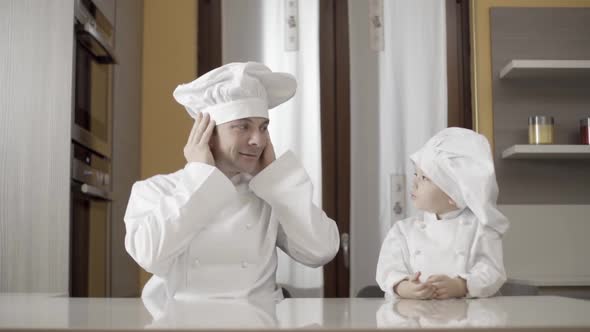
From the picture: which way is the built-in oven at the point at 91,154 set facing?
to the viewer's right

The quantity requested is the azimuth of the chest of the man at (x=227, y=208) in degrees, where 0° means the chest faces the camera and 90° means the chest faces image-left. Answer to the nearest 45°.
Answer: approximately 315°

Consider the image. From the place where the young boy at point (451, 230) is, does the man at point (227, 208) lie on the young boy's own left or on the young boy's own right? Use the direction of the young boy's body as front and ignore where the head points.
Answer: on the young boy's own right

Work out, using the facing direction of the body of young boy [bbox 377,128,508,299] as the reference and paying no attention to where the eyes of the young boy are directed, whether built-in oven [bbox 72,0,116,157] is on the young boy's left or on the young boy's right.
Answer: on the young boy's right
